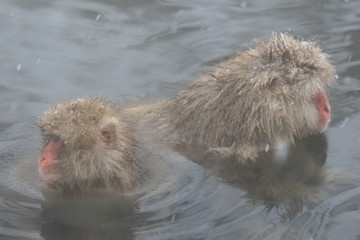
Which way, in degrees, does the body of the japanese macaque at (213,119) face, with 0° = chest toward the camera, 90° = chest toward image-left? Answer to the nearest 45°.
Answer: approximately 270°

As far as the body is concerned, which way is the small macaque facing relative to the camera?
to the viewer's left
